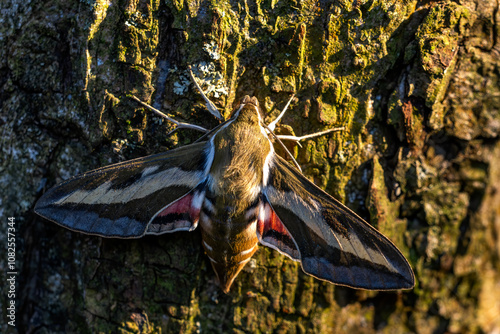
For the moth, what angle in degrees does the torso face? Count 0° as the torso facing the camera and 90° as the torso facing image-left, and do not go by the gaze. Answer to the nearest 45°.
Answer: approximately 180°
